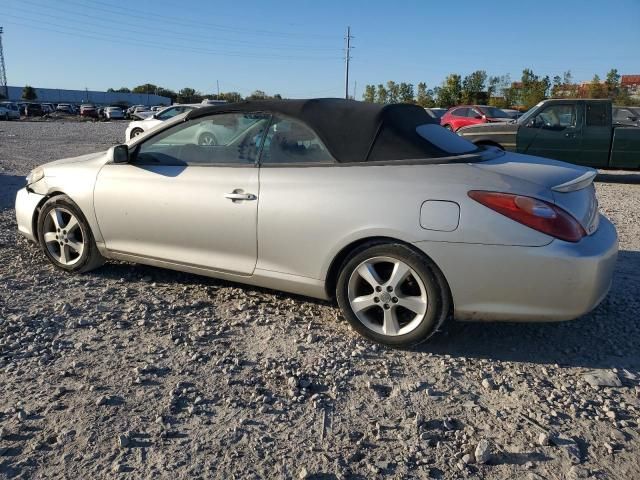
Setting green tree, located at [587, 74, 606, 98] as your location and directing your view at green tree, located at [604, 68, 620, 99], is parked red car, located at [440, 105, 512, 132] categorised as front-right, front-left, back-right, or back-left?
back-right

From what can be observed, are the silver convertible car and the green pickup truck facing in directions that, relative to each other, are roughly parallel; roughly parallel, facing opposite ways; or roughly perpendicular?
roughly parallel

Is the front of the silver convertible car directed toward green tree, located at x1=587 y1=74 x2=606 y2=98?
no

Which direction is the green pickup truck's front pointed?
to the viewer's left

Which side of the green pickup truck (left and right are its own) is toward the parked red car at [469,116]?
right

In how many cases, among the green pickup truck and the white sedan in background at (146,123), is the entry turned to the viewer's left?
2

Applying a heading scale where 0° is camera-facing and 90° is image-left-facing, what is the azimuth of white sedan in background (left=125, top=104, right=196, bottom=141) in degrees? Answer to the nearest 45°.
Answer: approximately 90°

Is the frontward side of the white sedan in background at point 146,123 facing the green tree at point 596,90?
no

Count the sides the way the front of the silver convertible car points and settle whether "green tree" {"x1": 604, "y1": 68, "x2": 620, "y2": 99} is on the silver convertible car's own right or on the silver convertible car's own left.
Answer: on the silver convertible car's own right

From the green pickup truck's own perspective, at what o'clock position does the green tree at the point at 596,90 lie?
The green tree is roughly at 3 o'clock from the green pickup truck.

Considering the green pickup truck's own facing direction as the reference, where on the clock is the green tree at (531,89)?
The green tree is roughly at 3 o'clock from the green pickup truck.

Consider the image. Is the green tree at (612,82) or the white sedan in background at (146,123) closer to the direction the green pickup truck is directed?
the white sedan in background

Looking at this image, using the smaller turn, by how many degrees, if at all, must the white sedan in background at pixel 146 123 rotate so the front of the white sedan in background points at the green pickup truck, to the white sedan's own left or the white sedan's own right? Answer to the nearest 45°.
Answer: approximately 135° to the white sedan's own left
